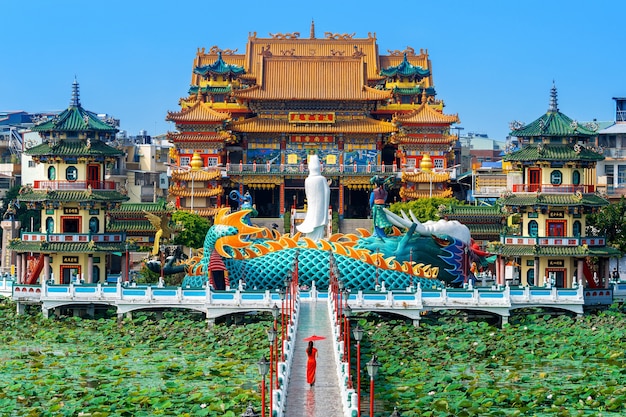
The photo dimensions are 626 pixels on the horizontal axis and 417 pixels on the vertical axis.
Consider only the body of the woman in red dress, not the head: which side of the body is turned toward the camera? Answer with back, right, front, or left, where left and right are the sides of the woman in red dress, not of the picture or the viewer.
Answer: back

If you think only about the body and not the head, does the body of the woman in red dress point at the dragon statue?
yes
